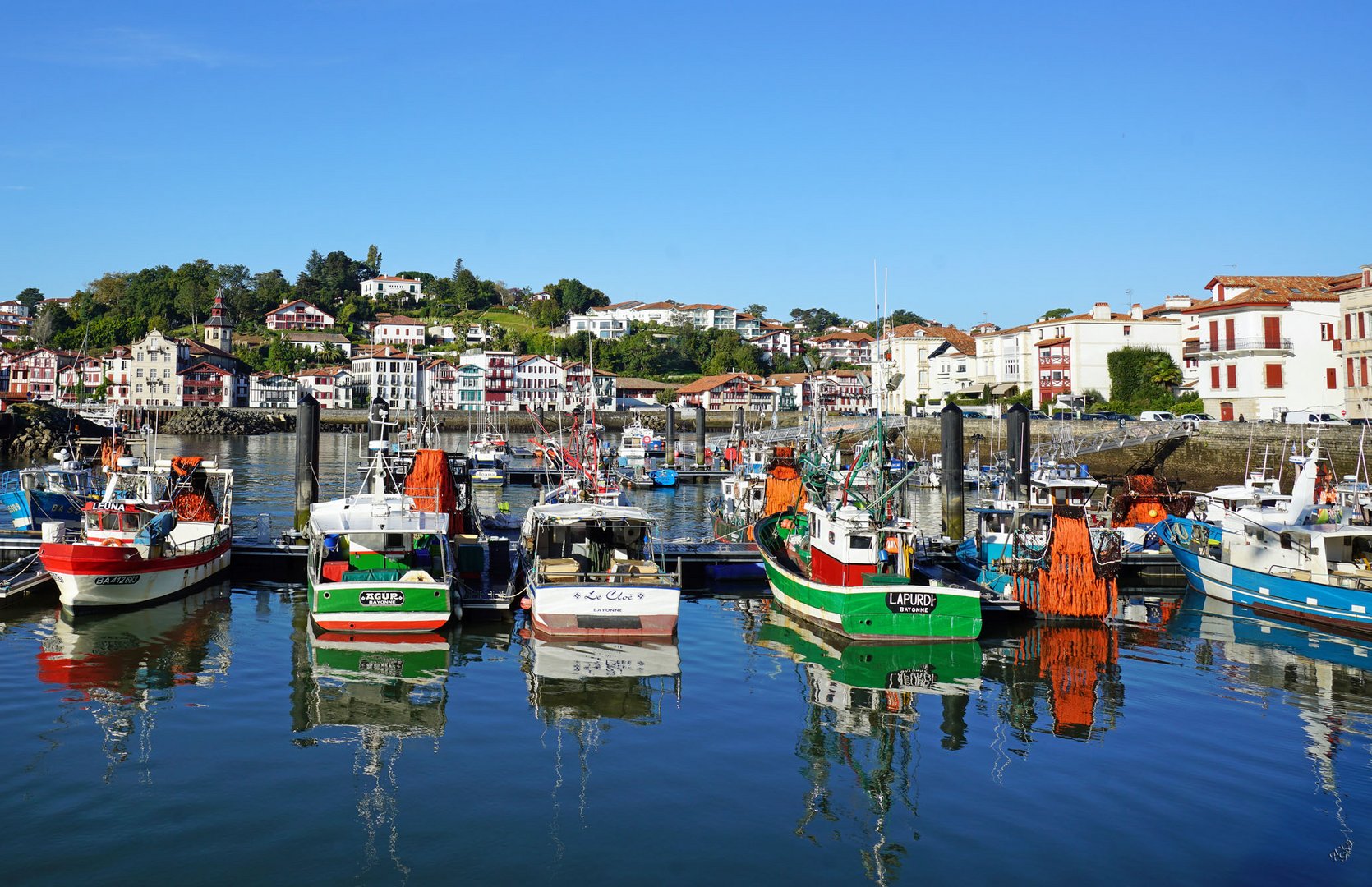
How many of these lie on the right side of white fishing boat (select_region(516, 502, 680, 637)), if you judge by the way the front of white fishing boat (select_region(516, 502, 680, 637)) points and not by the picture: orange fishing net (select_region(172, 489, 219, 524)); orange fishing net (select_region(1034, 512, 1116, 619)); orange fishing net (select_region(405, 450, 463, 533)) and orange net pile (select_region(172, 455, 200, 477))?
1

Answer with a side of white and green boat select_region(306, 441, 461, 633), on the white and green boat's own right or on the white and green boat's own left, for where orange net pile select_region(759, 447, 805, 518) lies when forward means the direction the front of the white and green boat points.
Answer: on the white and green boat's own right

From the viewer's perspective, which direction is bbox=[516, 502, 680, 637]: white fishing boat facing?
away from the camera

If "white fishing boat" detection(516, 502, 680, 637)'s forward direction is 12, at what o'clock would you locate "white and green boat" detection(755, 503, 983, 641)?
The white and green boat is roughly at 3 o'clock from the white fishing boat.

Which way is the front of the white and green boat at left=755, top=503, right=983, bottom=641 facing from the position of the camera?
facing away from the viewer and to the left of the viewer

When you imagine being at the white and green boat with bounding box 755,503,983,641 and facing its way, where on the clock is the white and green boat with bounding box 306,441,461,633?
the white and green boat with bounding box 306,441,461,633 is roughly at 10 o'clock from the white and green boat with bounding box 755,503,983,641.

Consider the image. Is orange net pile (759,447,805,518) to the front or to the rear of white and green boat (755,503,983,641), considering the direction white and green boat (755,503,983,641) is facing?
to the front

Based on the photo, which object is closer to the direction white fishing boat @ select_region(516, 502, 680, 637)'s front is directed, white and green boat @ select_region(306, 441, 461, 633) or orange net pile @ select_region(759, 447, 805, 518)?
the orange net pile

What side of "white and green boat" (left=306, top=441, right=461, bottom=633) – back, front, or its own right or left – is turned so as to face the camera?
back
